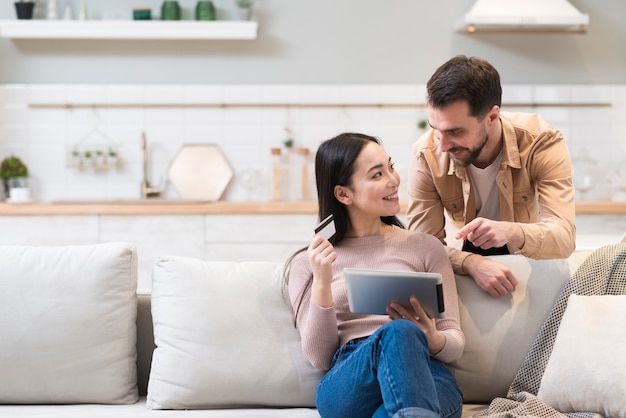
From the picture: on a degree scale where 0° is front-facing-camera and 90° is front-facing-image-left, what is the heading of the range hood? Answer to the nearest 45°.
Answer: approximately 0°

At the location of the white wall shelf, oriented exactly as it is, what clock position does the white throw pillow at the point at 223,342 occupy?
The white throw pillow is roughly at 12 o'clock from the white wall shelf.

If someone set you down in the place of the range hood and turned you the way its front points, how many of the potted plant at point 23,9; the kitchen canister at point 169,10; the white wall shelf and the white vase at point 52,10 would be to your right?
4

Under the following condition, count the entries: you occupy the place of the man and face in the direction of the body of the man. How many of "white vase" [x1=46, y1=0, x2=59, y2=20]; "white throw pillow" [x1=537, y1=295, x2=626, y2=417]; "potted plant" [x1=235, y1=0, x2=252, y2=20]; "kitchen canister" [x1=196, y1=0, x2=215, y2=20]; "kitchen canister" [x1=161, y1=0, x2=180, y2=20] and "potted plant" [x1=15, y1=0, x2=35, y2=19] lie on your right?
5

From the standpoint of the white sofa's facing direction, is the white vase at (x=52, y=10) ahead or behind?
behind

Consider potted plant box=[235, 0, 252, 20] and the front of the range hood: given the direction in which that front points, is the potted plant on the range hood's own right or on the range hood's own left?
on the range hood's own right

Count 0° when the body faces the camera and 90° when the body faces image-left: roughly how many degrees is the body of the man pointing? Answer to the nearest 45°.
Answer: approximately 45°

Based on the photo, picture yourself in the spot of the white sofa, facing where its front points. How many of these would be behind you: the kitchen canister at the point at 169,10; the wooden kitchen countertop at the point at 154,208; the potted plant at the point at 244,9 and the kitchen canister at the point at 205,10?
4

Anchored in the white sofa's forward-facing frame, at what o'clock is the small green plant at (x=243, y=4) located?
The small green plant is roughly at 6 o'clock from the white sofa.

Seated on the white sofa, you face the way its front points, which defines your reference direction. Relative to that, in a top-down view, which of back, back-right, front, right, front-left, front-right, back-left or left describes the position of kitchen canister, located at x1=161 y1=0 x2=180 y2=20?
back
